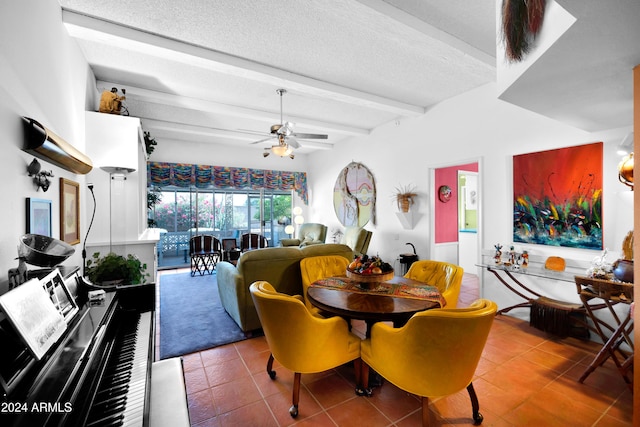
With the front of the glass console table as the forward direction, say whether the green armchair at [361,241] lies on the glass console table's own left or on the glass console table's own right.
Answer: on the glass console table's own right

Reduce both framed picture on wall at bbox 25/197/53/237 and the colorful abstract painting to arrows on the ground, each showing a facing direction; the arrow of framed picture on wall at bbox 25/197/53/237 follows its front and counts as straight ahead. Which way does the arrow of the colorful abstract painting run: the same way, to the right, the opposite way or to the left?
the opposite way

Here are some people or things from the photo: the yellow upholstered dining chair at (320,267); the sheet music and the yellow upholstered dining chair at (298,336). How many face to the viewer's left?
0

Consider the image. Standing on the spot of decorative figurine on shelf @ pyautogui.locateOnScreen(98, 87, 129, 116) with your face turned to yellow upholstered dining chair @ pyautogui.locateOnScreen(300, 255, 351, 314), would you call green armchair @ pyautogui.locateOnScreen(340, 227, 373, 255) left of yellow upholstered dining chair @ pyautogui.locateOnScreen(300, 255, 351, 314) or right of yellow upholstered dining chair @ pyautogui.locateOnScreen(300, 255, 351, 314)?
left

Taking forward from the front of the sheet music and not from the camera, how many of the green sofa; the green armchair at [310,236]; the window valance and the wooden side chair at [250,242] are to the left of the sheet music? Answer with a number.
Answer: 4

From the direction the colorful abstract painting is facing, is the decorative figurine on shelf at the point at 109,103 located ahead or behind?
ahead

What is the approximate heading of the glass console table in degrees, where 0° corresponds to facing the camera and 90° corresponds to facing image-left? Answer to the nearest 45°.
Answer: approximately 45°

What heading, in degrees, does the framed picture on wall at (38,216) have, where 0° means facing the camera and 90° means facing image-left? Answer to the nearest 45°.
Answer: approximately 315°

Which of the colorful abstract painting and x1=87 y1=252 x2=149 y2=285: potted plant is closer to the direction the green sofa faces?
the potted plant

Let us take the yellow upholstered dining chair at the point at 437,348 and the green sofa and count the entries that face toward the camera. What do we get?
0

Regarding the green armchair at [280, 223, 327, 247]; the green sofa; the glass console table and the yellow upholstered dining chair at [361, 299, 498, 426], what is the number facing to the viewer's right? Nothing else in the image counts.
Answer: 0

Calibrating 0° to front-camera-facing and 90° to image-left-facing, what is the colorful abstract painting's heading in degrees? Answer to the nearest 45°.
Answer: approximately 45°

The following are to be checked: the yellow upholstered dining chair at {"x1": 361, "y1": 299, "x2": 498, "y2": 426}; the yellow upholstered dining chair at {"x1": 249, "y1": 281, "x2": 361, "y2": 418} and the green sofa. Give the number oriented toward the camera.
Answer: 0

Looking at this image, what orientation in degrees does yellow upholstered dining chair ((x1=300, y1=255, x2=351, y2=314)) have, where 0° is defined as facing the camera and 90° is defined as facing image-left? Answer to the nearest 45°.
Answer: approximately 315°

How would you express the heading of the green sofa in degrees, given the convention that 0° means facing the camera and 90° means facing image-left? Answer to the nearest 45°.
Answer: approximately 135°

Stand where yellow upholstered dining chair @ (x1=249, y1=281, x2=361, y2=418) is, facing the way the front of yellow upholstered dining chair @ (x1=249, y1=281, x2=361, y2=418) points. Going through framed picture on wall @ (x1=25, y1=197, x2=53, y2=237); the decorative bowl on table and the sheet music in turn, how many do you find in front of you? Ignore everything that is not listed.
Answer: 1

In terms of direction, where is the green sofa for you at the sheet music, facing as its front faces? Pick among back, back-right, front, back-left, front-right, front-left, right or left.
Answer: left

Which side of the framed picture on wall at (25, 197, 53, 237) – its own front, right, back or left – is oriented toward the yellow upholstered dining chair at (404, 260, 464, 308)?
front

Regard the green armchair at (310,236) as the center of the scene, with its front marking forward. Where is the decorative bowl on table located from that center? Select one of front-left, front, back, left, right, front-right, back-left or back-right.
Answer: front-left

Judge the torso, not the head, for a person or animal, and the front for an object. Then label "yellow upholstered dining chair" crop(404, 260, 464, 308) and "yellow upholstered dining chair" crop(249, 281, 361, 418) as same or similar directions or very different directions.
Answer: very different directions

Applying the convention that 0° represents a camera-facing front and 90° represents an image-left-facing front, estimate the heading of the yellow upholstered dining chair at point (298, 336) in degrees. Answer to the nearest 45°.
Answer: approximately 225°

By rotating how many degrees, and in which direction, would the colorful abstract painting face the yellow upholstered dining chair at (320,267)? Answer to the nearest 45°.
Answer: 0° — it already faces it

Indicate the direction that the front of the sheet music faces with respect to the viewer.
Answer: facing the viewer and to the right of the viewer

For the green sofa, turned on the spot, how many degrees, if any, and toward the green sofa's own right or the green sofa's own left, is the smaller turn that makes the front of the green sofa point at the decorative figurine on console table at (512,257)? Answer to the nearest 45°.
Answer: approximately 135° to the green sofa's own right

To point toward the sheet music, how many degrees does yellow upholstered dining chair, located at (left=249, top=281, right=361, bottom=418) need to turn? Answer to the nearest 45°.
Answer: approximately 180°
